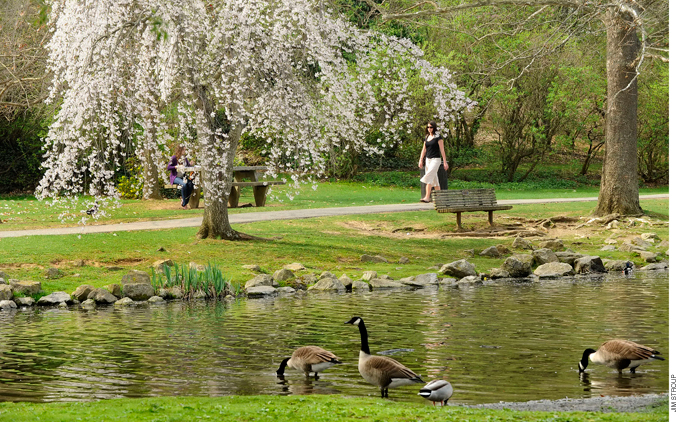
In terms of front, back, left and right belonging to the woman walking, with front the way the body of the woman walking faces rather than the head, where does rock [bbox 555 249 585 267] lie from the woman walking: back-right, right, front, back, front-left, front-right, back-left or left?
left

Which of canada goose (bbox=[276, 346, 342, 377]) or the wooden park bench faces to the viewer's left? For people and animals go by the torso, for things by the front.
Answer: the canada goose

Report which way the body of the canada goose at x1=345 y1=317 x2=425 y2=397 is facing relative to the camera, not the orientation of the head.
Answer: to the viewer's left

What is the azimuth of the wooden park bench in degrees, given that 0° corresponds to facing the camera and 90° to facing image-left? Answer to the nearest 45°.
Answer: approximately 315°

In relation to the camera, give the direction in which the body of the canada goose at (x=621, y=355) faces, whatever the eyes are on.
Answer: to the viewer's left

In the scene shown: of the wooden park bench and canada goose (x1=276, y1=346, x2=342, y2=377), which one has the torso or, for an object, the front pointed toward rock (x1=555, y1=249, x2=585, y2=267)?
the wooden park bench

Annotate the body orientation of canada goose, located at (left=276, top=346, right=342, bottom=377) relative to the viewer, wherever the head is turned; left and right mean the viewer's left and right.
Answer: facing to the left of the viewer

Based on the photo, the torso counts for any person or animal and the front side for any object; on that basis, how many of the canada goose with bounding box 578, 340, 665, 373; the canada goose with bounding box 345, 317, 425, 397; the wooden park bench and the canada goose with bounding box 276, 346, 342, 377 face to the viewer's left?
3

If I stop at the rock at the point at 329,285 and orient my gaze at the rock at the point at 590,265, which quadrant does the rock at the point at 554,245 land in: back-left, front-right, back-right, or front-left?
front-left

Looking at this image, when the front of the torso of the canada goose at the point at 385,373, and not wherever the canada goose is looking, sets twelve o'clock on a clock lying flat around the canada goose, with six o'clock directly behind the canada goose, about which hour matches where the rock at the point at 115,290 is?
The rock is roughly at 2 o'clock from the canada goose.

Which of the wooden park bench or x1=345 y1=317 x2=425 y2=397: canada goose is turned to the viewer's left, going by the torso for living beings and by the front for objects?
the canada goose
